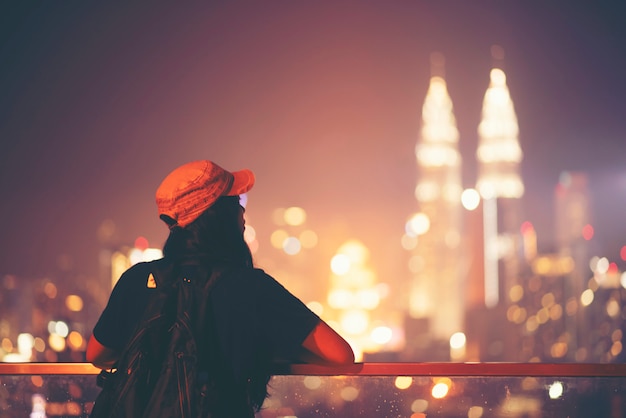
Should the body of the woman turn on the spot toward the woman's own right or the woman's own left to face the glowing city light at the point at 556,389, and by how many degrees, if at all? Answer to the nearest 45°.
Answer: approximately 90° to the woman's own right

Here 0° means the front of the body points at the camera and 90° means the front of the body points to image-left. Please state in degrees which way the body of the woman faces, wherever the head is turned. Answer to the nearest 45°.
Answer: approximately 180°

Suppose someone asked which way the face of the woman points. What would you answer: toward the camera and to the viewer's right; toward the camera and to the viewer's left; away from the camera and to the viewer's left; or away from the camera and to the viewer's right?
away from the camera and to the viewer's right

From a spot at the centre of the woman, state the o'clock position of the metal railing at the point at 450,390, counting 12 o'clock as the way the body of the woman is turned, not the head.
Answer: The metal railing is roughly at 2 o'clock from the woman.
